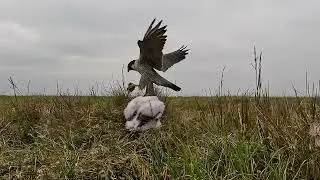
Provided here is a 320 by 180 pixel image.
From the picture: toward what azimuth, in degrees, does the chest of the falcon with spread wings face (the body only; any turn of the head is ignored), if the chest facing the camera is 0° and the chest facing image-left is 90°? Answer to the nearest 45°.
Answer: approximately 90°
